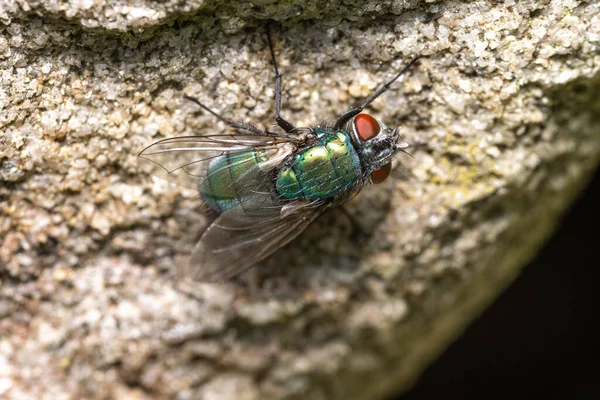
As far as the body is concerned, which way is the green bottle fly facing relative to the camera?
to the viewer's right
